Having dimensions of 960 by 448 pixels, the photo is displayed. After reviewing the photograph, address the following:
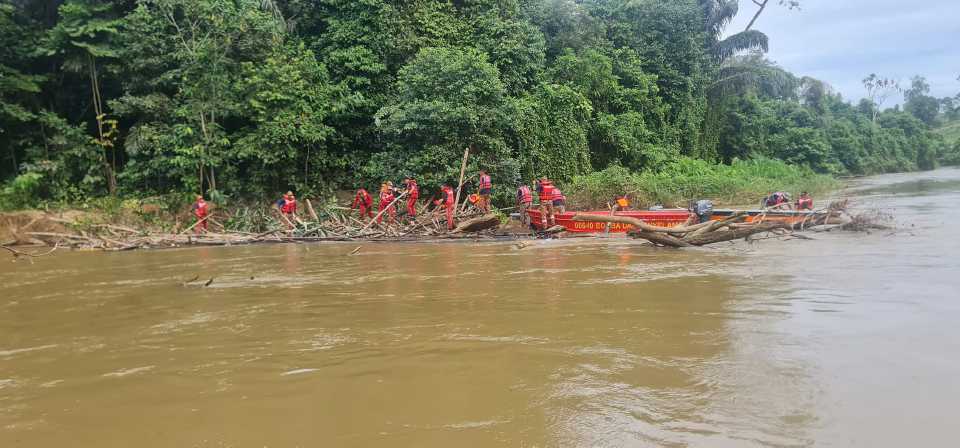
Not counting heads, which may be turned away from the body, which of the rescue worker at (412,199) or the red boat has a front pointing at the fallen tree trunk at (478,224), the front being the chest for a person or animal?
the red boat

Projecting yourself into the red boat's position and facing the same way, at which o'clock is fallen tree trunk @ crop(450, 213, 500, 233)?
The fallen tree trunk is roughly at 12 o'clock from the red boat.

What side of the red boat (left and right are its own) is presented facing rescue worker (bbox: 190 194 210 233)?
front

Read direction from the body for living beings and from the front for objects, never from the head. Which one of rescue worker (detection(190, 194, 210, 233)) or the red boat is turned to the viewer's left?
the red boat

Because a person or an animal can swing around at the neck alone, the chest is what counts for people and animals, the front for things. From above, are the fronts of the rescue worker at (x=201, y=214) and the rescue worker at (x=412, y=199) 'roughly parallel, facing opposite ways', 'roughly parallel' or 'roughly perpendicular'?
roughly perpendicular

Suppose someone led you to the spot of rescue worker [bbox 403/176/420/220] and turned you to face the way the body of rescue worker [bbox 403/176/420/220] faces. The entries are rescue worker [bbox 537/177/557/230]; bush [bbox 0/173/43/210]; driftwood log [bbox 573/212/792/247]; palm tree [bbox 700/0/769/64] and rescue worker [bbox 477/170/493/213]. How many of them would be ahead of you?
1

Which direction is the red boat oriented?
to the viewer's left

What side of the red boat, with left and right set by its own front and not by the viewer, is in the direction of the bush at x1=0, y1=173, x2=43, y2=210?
front
